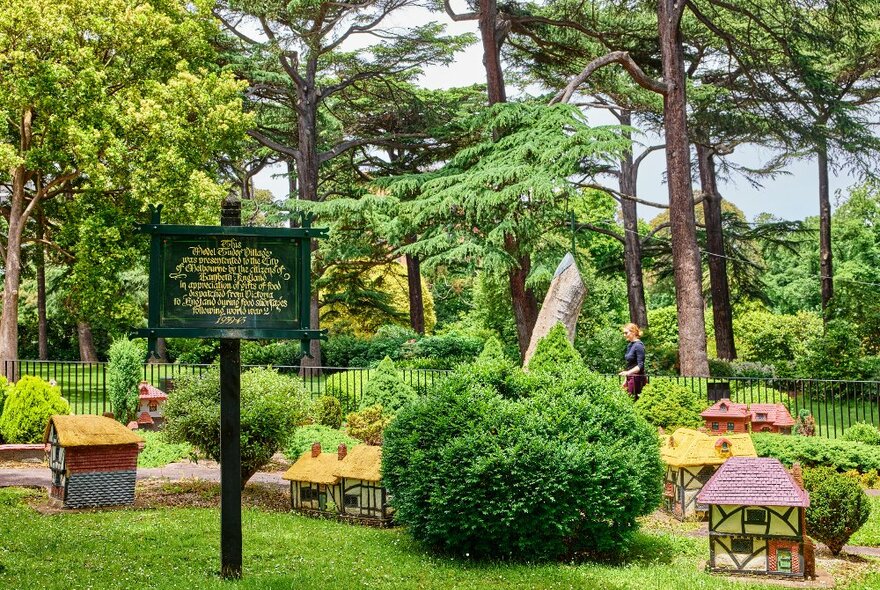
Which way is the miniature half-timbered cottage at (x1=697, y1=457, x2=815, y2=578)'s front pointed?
toward the camera

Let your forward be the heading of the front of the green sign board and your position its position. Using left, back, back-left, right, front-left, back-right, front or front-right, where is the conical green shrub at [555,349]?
back-left

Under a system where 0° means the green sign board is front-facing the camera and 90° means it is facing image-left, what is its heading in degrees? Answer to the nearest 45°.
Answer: approximately 0°

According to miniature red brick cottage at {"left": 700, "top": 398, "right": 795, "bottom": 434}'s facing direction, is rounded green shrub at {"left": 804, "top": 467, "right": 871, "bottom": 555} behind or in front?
in front

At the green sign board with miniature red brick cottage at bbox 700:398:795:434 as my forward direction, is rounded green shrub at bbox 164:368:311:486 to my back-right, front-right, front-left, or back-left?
front-left

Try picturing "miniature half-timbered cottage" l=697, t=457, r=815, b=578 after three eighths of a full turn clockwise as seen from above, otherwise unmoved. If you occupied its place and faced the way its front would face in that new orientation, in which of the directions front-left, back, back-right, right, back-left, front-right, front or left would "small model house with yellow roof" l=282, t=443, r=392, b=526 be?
front-left

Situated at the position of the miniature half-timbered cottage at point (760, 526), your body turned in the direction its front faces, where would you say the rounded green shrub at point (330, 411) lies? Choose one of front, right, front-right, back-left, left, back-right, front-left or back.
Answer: back-right

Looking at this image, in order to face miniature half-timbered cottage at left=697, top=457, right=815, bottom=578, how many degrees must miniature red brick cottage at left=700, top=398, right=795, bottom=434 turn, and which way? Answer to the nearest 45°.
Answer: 0° — it already faces it

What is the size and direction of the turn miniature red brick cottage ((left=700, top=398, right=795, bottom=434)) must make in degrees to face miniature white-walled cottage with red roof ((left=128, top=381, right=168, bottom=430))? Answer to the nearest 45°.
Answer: approximately 90° to its right

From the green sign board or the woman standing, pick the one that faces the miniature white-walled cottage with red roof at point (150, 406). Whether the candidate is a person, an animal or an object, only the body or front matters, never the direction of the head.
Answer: the woman standing

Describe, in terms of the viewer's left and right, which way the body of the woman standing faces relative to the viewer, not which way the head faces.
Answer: facing to the left of the viewer

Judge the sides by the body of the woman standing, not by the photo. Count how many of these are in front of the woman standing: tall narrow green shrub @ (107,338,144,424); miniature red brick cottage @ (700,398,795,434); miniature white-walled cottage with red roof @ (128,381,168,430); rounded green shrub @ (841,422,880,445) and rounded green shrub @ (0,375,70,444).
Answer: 3

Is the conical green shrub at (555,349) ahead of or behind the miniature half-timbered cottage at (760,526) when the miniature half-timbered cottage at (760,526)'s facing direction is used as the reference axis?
behind

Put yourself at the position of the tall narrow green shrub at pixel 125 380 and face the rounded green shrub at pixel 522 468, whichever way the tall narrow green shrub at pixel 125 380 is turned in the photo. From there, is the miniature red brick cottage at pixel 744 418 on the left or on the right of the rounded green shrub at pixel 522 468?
left

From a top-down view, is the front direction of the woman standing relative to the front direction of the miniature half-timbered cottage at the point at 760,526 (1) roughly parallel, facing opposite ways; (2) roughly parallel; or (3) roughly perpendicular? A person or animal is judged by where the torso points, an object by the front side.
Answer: roughly perpendicular
